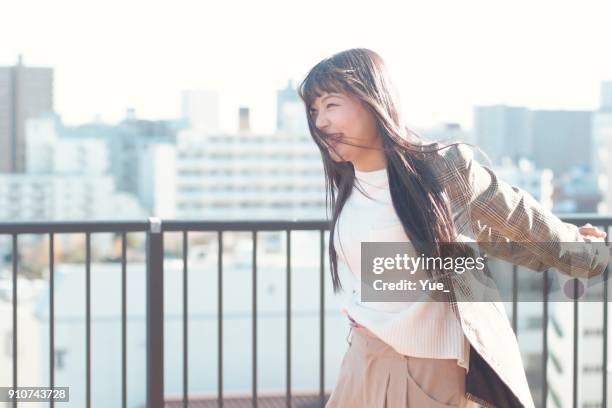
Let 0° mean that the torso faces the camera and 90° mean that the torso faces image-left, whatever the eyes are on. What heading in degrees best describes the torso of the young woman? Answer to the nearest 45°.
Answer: approximately 45°
